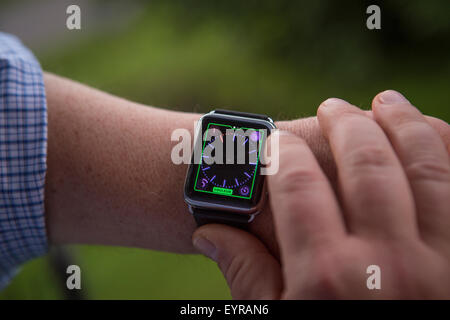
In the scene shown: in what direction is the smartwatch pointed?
toward the camera
